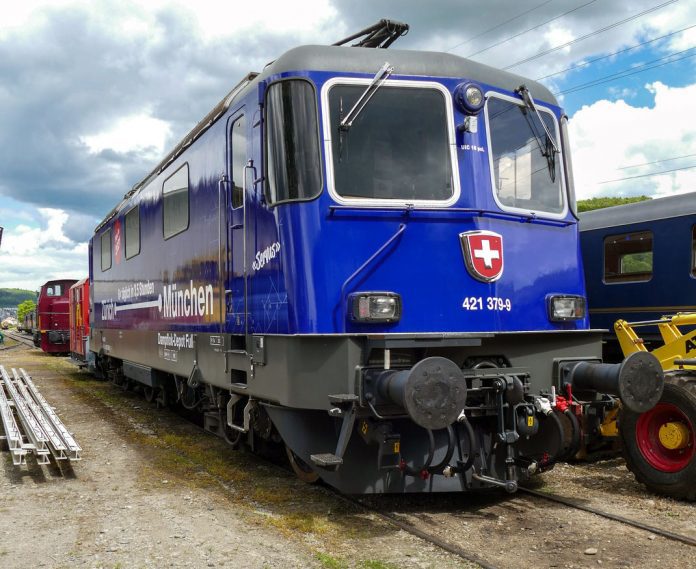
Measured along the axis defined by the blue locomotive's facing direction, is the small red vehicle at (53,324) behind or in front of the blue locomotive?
behind

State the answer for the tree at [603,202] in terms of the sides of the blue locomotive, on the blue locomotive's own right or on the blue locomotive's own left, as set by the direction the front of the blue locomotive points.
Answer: on the blue locomotive's own left

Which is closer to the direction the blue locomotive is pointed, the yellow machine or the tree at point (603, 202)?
the yellow machine

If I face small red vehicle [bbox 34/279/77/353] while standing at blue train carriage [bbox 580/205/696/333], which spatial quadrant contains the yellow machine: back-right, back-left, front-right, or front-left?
back-left

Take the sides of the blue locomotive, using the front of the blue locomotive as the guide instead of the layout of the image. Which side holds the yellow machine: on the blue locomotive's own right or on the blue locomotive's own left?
on the blue locomotive's own left

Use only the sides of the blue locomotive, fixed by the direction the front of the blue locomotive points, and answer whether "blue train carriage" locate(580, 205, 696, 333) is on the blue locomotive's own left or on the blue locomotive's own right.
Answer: on the blue locomotive's own left

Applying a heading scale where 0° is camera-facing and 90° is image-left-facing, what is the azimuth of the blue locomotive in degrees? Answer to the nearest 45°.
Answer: approximately 315°

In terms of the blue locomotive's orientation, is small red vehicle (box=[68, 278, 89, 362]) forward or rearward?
rearward
